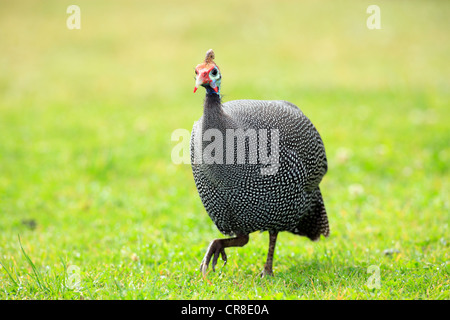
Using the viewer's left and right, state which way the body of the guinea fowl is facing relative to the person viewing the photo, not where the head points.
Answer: facing the viewer and to the left of the viewer
